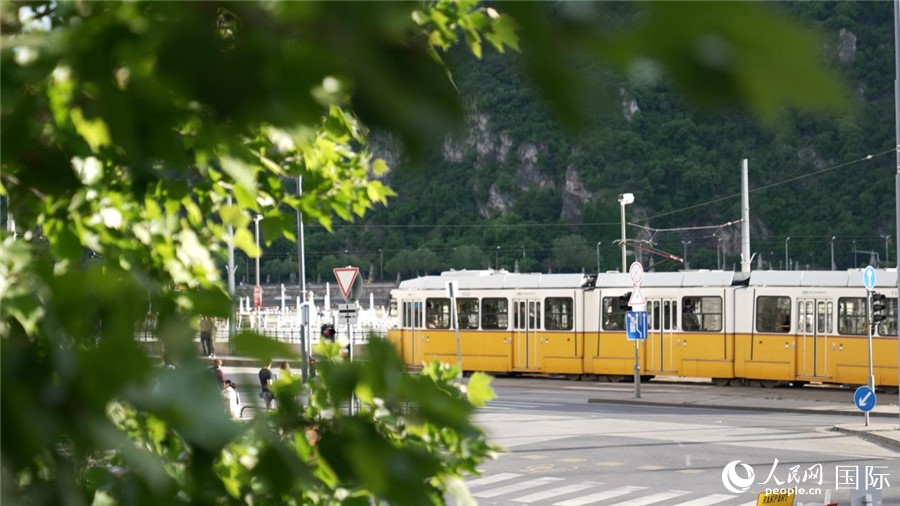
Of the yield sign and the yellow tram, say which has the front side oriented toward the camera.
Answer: the yield sign

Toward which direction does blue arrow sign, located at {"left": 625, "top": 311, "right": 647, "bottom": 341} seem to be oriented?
toward the camera

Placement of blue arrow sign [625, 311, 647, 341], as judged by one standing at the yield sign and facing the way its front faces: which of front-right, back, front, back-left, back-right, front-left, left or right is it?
left

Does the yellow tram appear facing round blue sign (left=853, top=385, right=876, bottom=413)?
no

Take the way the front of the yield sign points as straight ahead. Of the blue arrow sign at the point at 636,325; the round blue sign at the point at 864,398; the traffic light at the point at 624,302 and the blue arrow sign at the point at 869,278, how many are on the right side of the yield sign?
0

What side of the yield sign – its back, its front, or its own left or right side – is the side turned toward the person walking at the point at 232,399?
right

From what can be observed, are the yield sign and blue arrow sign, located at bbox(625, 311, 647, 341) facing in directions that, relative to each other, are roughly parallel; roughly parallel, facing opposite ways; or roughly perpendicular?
roughly parallel

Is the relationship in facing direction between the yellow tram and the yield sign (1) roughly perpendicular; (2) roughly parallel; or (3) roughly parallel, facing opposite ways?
roughly perpendicular

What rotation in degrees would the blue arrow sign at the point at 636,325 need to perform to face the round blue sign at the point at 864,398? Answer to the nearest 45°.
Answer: approximately 45° to its left

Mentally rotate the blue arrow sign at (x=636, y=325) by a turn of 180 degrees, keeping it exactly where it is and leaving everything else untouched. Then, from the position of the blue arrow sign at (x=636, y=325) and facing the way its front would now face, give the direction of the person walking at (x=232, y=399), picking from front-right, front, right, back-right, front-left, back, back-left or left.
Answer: left
